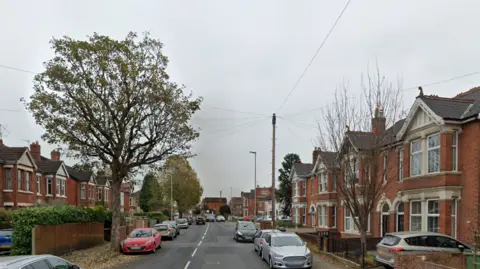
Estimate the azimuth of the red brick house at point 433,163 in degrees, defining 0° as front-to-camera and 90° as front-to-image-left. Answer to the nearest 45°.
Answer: approximately 45°

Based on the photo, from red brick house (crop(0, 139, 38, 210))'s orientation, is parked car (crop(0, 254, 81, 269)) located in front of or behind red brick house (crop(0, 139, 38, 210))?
in front

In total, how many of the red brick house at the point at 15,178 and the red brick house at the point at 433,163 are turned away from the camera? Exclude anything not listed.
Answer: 0
